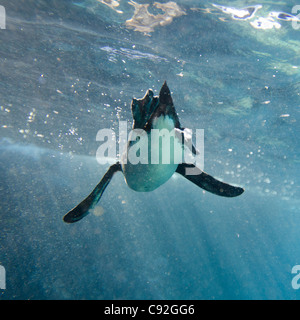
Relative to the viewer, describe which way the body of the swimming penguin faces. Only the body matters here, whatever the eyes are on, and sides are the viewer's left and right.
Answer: facing away from the viewer
